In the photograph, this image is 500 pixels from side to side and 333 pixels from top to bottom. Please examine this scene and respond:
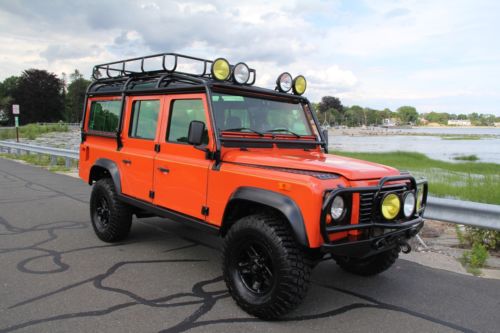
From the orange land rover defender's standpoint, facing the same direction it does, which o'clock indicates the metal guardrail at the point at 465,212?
The metal guardrail is roughly at 10 o'clock from the orange land rover defender.

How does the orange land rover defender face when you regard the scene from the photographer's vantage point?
facing the viewer and to the right of the viewer

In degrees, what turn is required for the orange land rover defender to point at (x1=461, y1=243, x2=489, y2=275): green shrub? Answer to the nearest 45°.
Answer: approximately 45° to its left
